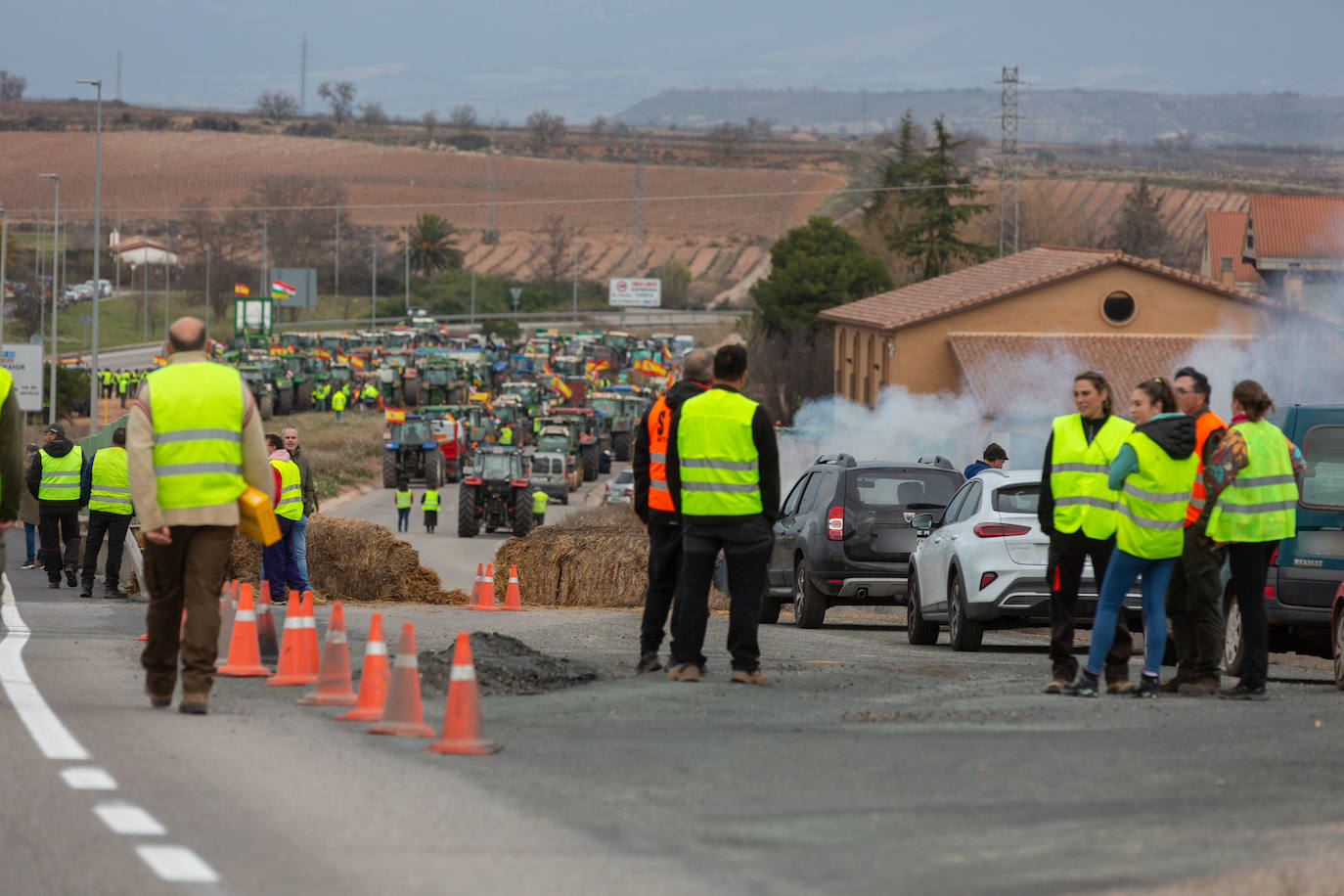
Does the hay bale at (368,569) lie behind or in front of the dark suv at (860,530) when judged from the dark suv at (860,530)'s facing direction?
in front

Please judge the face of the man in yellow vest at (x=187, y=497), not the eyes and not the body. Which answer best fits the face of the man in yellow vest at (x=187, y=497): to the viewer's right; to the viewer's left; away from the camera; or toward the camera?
away from the camera

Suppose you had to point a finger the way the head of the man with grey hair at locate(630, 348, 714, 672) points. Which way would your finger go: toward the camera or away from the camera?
away from the camera

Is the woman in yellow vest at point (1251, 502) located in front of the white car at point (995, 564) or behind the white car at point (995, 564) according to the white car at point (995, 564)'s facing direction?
behind

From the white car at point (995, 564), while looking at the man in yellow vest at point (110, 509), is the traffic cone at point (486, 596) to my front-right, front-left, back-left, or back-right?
front-right

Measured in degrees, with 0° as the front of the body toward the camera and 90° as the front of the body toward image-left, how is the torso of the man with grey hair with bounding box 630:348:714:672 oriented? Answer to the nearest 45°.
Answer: approximately 225°

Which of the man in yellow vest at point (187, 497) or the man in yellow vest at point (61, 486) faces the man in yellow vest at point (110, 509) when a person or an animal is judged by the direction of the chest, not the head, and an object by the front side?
the man in yellow vest at point (187, 497)

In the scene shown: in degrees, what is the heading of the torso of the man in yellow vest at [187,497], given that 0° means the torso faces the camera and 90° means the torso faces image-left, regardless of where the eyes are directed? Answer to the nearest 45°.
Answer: approximately 180°

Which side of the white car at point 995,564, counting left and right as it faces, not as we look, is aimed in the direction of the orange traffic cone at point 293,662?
left

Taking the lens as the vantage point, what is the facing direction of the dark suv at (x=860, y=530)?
facing away from the viewer and to the left of the viewer

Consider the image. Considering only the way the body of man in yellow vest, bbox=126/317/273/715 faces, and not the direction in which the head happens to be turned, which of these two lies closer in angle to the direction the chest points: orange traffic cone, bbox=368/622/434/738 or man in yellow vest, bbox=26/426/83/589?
the man in yellow vest
